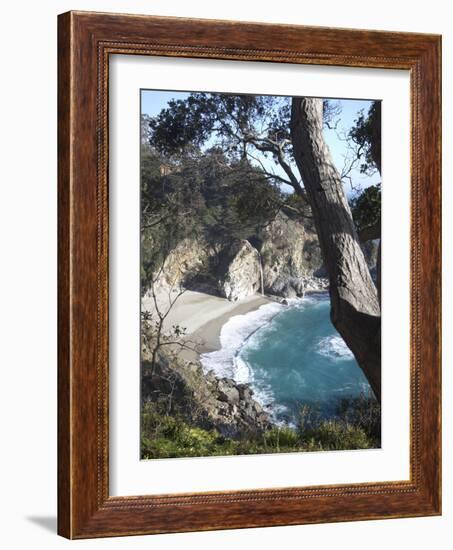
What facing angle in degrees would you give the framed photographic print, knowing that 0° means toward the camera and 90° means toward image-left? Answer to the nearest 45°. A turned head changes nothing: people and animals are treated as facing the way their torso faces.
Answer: approximately 315°
